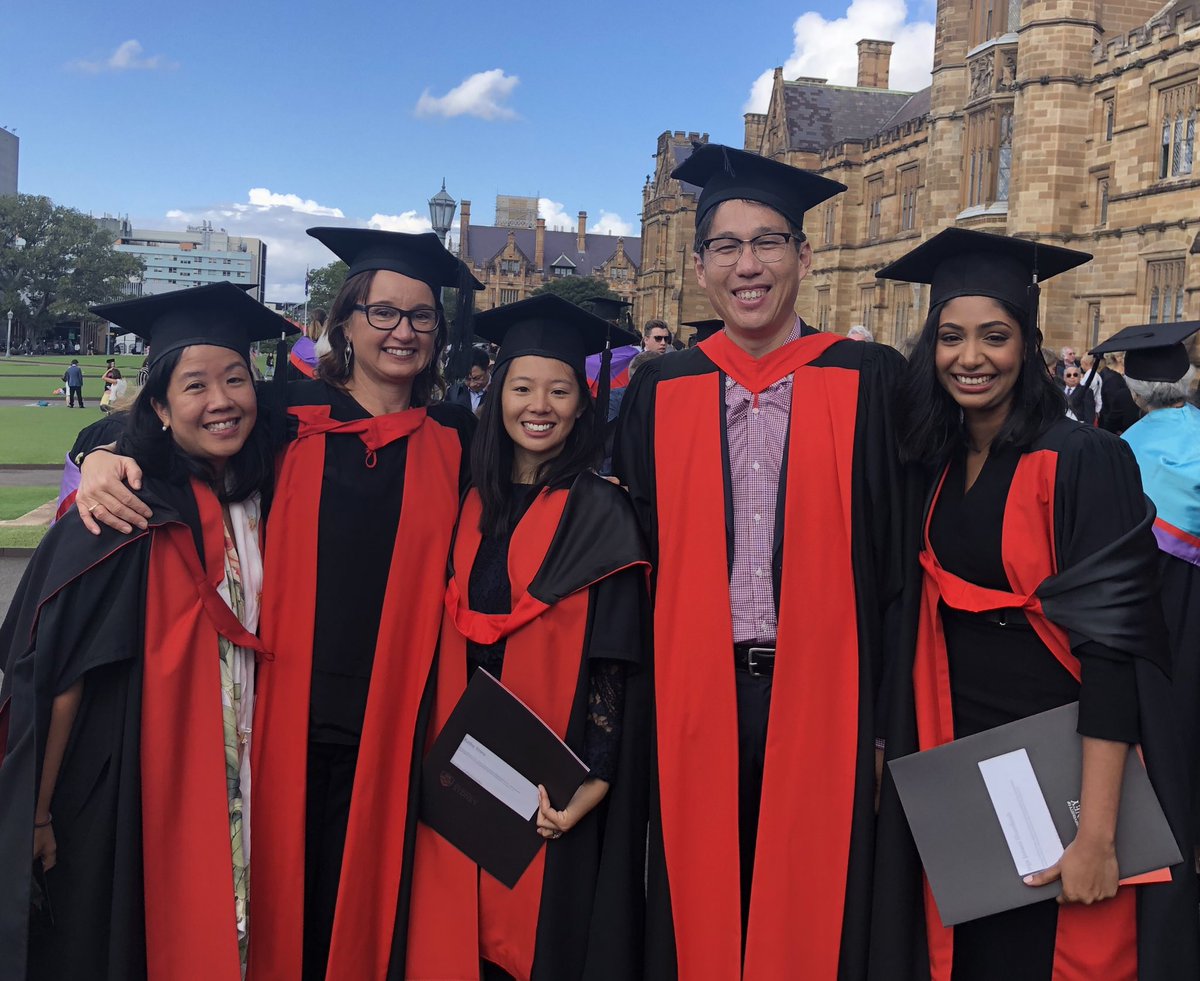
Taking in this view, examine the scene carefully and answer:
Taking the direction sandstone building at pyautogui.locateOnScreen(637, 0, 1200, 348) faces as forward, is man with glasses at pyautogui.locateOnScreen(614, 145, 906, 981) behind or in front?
in front

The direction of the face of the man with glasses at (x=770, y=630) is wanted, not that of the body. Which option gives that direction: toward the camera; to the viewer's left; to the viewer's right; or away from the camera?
toward the camera

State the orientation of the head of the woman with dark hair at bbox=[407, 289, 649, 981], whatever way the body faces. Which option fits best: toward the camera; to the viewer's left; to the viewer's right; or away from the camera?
toward the camera

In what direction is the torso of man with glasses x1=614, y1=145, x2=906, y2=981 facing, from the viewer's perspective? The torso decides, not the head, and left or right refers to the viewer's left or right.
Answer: facing the viewer

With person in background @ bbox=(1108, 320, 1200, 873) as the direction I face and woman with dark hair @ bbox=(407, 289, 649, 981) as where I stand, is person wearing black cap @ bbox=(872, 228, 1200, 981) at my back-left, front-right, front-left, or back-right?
front-right

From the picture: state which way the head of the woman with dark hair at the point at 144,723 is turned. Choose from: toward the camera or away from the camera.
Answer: toward the camera

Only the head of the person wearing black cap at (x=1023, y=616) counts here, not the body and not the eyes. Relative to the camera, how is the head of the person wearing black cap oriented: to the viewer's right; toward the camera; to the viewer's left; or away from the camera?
toward the camera

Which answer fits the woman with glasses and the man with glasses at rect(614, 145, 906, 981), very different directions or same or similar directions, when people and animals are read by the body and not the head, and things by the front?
same or similar directions

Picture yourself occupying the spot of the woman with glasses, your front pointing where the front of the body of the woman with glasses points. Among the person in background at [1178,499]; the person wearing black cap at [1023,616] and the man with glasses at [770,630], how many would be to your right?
0

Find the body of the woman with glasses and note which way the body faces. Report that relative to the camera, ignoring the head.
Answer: toward the camera

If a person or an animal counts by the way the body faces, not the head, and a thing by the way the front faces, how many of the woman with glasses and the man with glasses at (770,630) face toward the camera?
2

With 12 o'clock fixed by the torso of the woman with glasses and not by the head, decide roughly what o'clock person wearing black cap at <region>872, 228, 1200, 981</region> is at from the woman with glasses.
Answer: The person wearing black cap is roughly at 10 o'clock from the woman with glasses.

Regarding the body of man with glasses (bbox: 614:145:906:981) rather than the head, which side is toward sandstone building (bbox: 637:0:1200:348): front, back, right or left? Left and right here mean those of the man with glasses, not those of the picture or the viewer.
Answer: back

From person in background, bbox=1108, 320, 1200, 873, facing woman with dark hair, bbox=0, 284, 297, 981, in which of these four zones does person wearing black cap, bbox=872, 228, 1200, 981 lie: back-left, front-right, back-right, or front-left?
front-left

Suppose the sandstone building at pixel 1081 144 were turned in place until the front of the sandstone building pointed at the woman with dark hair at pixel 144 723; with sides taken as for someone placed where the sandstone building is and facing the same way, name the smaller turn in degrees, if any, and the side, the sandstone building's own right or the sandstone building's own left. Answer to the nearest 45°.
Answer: approximately 45° to the sandstone building's own left
